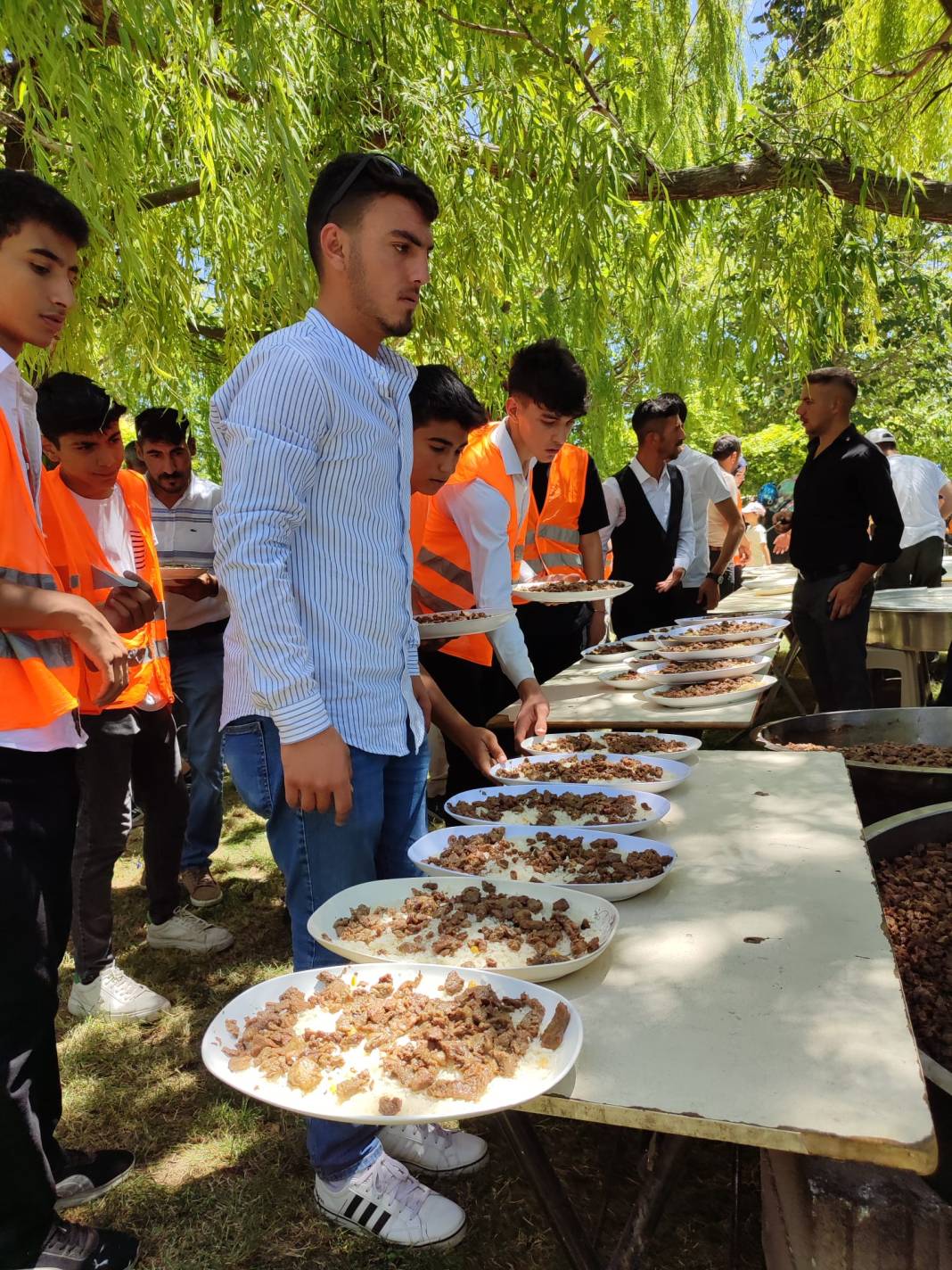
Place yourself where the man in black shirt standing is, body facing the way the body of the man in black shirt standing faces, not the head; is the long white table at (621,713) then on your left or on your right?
on your left

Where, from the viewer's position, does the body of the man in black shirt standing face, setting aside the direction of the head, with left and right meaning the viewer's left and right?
facing to the left of the viewer

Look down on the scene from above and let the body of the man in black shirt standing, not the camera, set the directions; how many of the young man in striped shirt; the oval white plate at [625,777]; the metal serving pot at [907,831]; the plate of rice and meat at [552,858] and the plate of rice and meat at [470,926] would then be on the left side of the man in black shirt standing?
5

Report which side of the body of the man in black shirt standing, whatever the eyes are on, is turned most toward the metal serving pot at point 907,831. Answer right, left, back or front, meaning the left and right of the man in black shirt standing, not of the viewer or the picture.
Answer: left

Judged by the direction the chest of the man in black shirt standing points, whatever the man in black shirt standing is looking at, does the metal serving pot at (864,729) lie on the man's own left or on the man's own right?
on the man's own left

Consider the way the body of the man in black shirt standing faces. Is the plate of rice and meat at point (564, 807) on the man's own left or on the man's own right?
on the man's own left

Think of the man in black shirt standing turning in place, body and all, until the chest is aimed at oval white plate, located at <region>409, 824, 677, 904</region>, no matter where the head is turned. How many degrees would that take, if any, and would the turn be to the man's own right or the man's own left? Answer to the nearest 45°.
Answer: approximately 90° to the man's own left

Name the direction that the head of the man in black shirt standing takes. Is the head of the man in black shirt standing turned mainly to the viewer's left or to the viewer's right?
to the viewer's left

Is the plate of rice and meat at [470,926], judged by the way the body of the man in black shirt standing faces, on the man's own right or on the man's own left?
on the man's own left
